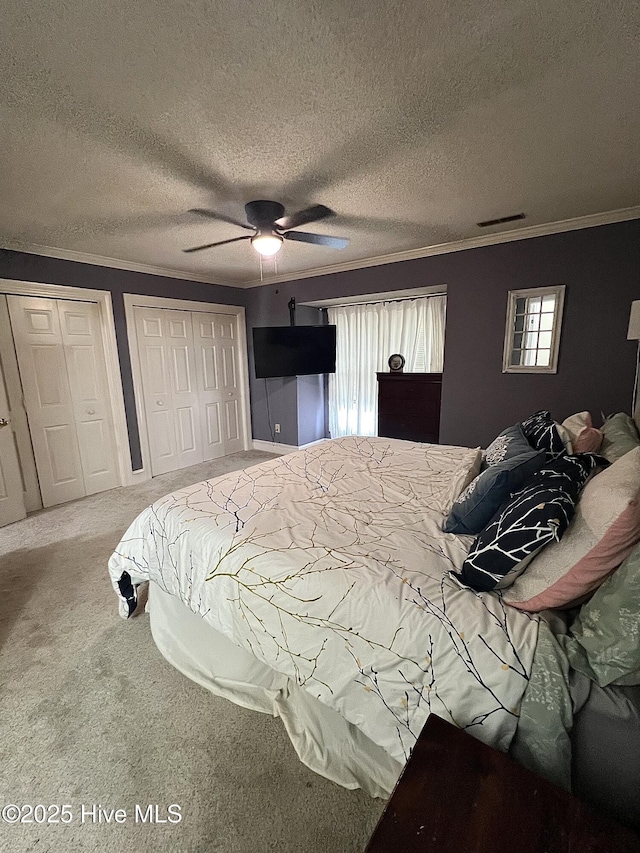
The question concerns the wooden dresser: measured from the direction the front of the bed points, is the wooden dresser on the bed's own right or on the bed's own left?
on the bed's own right

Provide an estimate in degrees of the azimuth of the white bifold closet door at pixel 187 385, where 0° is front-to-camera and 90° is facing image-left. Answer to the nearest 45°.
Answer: approximately 315°

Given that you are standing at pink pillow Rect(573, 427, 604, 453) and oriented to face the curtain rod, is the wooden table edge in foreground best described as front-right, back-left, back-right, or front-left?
back-left

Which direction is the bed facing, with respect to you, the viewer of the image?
facing away from the viewer and to the left of the viewer

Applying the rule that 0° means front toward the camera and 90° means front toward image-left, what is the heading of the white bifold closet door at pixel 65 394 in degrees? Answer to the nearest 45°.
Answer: approximately 315°

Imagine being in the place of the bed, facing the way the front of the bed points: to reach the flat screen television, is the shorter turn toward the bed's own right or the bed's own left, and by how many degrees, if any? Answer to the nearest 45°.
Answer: approximately 45° to the bed's own right

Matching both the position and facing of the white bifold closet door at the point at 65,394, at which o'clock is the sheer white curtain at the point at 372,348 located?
The sheer white curtain is roughly at 11 o'clock from the white bifold closet door.
